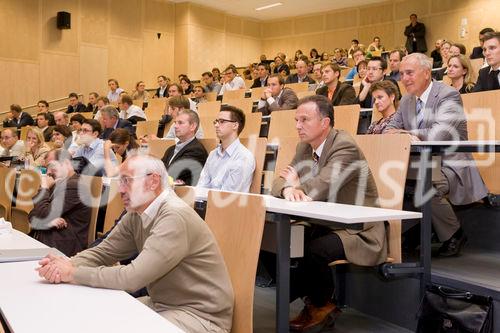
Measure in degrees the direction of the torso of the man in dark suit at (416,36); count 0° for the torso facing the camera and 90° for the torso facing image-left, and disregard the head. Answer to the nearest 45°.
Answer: approximately 45°

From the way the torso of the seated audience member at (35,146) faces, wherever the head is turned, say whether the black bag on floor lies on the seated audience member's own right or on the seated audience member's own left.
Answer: on the seated audience member's own left

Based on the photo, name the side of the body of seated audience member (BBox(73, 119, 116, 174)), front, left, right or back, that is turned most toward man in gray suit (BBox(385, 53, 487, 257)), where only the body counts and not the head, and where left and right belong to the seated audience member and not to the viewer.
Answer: left

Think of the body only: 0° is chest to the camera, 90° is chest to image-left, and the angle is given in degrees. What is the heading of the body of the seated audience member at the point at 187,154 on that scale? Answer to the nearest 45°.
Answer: approximately 45°

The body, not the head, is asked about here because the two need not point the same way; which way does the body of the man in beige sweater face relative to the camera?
to the viewer's left

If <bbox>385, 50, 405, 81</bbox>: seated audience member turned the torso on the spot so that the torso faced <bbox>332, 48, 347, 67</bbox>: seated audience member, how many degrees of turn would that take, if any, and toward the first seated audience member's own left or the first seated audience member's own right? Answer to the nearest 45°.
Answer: approximately 135° to the first seated audience member's own right

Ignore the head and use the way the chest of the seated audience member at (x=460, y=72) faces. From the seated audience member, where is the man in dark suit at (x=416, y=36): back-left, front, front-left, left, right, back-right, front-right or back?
back-right

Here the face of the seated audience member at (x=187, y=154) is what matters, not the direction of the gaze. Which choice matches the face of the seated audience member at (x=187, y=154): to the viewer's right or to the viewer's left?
to the viewer's left

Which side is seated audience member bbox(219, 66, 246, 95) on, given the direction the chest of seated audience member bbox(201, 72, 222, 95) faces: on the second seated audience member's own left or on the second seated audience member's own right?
on the second seated audience member's own left

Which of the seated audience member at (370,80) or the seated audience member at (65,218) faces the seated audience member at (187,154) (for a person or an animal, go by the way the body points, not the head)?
the seated audience member at (370,80)

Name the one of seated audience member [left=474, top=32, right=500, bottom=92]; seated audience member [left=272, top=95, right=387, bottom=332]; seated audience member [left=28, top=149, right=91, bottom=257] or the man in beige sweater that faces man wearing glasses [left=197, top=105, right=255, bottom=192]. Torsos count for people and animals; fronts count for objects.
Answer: seated audience member [left=474, top=32, right=500, bottom=92]

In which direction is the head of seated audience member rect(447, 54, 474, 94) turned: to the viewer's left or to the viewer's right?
to the viewer's left
